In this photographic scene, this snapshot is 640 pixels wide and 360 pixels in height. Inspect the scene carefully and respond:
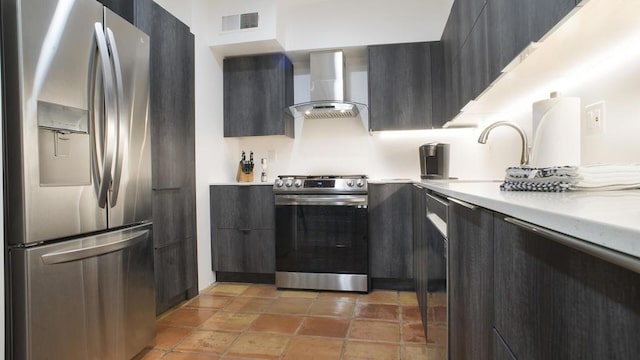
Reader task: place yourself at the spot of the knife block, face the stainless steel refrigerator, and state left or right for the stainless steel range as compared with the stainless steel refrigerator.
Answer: left

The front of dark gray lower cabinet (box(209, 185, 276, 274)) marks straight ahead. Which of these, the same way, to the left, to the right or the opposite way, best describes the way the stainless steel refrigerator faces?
to the left

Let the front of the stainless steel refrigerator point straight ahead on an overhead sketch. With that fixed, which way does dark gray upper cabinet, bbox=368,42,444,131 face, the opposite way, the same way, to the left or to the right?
to the right

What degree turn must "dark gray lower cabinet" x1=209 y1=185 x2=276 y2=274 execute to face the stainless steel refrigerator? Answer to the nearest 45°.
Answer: approximately 45° to its right

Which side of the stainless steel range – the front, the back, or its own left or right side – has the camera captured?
front

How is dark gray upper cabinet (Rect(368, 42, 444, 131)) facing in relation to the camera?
toward the camera

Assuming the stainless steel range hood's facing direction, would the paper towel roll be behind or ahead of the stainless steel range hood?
ahead

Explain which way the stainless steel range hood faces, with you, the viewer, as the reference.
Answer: facing the viewer

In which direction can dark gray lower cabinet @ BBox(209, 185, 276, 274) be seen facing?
toward the camera

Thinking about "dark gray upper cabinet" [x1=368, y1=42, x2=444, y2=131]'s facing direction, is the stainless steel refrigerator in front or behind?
in front

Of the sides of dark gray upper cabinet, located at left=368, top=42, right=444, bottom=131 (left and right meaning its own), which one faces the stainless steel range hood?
right
